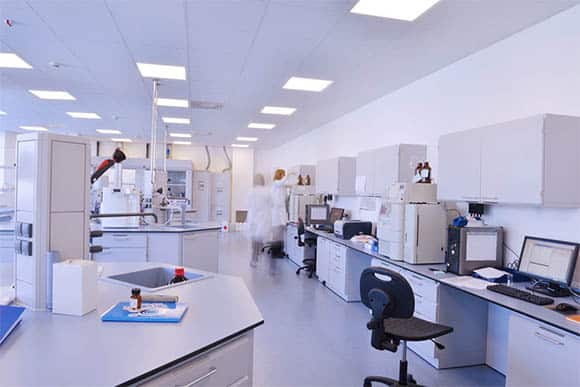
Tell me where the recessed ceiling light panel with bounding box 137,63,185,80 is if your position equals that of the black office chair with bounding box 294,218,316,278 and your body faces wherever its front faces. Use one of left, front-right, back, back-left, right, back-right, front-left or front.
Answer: back-right

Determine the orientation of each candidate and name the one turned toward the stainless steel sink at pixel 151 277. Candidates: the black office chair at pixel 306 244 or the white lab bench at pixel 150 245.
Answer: the white lab bench

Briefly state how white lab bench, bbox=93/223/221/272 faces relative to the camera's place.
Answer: facing the viewer

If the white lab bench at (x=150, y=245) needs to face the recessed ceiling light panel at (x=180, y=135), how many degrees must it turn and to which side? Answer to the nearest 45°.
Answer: approximately 180°

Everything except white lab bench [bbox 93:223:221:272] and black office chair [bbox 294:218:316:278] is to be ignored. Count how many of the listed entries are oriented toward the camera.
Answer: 1

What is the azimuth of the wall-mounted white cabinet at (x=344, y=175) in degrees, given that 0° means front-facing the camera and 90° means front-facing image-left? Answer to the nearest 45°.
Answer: approximately 45°

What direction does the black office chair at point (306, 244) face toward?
to the viewer's right

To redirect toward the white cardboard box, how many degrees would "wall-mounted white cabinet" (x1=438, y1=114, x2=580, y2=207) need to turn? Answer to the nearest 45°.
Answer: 0° — it already faces it

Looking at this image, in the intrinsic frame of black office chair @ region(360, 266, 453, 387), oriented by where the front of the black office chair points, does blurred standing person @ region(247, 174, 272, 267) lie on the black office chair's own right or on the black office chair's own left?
on the black office chair's own left

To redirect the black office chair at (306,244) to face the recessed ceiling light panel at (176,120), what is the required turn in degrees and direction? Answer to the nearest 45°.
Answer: approximately 135° to its left

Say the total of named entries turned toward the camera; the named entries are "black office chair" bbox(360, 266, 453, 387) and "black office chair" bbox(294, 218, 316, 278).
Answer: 0

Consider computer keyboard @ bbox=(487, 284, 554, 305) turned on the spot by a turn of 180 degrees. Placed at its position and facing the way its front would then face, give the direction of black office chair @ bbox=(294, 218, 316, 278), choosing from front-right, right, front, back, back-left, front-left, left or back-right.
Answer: left

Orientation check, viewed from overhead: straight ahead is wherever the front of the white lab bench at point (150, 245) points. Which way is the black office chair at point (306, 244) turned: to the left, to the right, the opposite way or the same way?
to the left

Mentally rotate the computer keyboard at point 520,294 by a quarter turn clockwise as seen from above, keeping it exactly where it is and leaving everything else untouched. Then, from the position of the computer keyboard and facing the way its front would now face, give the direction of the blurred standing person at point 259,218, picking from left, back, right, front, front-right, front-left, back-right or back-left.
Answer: front

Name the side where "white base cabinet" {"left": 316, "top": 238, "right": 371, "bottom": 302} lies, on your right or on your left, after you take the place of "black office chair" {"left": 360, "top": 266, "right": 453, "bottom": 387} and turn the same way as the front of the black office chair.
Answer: on your left

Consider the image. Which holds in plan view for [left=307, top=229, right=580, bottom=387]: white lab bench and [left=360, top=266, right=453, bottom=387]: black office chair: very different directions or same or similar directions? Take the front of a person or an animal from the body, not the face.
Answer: very different directions
